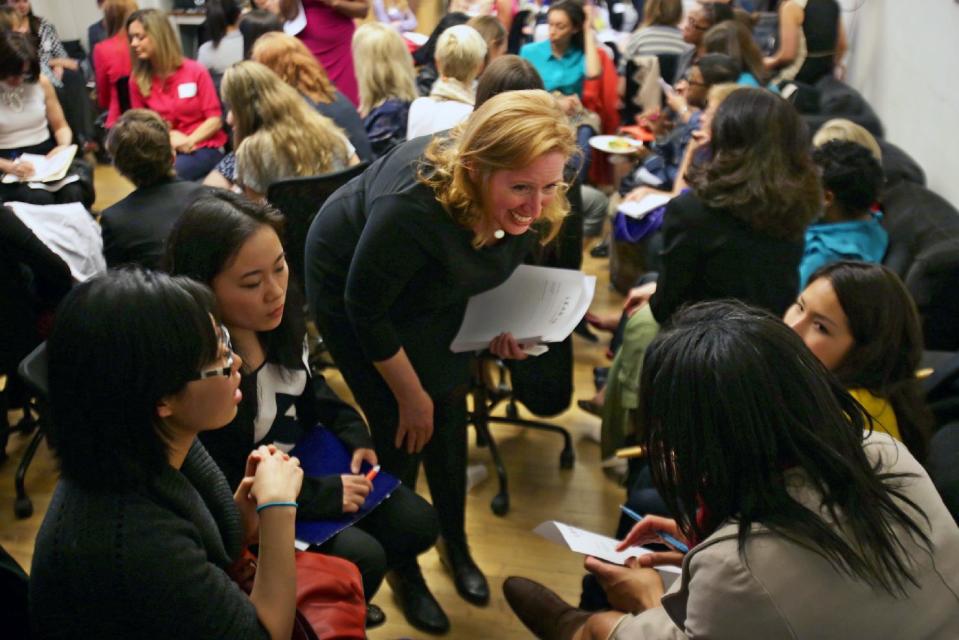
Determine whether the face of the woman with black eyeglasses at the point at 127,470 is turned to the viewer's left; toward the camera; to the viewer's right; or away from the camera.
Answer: to the viewer's right

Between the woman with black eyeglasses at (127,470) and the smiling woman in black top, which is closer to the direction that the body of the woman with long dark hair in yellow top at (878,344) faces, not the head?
the woman with black eyeglasses

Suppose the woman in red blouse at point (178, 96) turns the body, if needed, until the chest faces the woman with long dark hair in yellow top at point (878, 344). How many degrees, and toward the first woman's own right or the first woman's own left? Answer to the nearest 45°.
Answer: approximately 45° to the first woman's own left

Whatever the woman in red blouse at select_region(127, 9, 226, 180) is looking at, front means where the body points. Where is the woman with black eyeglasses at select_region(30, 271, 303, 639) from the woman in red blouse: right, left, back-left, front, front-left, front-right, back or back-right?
front-left

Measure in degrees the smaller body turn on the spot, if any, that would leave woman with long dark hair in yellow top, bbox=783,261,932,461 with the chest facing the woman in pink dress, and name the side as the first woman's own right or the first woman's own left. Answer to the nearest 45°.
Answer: approximately 90° to the first woman's own right

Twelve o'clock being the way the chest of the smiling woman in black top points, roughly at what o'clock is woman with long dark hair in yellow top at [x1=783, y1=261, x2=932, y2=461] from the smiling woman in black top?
The woman with long dark hair in yellow top is roughly at 11 o'clock from the smiling woman in black top.

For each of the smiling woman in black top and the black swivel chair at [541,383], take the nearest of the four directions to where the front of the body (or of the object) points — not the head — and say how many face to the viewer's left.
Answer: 1

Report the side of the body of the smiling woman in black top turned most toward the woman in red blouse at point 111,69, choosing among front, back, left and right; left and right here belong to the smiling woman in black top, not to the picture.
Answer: back

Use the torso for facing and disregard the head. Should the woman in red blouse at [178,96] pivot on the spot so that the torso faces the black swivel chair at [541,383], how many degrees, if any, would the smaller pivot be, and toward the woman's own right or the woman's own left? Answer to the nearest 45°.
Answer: approximately 45° to the woman's own left

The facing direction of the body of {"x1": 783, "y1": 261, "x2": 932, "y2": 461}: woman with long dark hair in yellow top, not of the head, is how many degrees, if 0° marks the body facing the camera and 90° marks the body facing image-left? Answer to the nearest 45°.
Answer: approximately 45°
